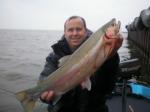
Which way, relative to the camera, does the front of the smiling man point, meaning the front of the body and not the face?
toward the camera
